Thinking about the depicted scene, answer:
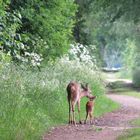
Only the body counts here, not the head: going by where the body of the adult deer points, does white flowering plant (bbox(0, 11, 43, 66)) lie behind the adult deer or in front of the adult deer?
behind

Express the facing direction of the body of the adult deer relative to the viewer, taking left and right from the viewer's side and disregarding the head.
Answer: facing away from the viewer and to the right of the viewer

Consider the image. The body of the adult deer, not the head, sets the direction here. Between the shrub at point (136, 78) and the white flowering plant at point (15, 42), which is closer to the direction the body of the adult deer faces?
the shrub

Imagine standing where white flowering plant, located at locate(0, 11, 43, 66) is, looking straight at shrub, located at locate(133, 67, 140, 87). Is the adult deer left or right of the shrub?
right
